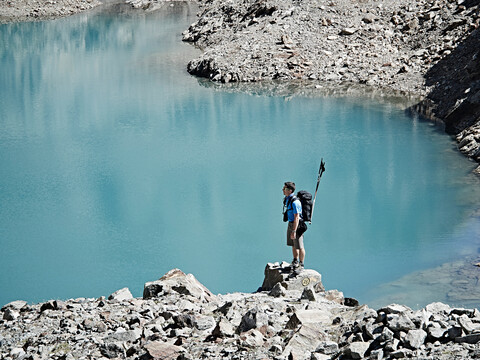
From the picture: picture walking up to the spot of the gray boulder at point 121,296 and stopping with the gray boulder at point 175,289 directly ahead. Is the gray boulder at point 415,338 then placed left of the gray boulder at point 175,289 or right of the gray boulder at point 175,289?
right

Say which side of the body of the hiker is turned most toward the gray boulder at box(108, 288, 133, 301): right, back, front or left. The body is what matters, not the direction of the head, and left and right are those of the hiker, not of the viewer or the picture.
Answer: front

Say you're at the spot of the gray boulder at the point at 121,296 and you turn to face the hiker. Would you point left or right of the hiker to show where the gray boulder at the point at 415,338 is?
right

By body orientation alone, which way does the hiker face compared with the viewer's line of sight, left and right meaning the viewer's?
facing to the left of the viewer

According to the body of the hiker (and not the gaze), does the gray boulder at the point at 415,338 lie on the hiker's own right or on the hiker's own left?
on the hiker's own left

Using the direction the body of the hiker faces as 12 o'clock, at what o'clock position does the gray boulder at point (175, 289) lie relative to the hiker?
The gray boulder is roughly at 11 o'clock from the hiker.
